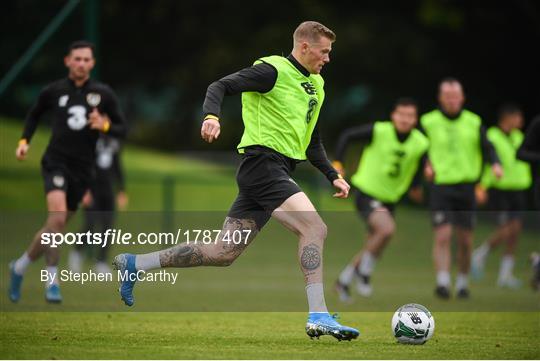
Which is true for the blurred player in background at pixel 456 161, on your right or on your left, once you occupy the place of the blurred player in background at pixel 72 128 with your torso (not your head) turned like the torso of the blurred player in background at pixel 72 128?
on your left

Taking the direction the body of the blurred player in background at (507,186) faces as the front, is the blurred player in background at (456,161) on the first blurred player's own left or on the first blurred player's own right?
on the first blurred player's own right

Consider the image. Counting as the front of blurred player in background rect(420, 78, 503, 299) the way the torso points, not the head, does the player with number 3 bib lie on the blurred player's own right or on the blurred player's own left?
on the blurred player's own right

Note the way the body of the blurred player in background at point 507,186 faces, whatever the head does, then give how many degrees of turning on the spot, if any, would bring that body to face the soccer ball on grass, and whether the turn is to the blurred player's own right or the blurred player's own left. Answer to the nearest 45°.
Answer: approximately 45° to the blurred player's own right

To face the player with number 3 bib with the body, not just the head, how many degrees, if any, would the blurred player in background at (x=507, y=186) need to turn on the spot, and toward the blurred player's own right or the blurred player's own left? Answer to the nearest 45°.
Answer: approximately 90° to the blurred player's own right

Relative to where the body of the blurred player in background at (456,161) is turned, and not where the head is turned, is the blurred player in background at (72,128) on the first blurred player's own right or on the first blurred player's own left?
on the first blurred player's own right

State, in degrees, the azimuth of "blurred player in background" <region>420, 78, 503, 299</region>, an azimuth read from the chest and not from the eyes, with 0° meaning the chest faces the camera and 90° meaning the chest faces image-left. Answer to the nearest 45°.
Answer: approximately 0°

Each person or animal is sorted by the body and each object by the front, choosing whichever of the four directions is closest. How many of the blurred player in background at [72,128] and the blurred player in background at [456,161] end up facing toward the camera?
2

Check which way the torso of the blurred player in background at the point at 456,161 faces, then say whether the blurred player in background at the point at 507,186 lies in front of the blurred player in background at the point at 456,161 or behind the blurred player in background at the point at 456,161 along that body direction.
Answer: behind

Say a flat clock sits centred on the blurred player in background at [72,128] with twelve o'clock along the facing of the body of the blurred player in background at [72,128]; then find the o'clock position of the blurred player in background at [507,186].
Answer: the blurred player in background at [507,186] is roughly at 8 o'clock from the blurred player in background at [72,128].
